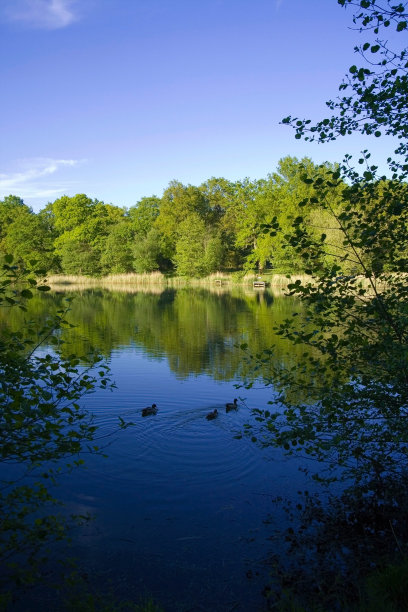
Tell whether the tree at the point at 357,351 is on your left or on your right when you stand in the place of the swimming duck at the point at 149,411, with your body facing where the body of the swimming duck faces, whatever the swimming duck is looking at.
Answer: on your right
